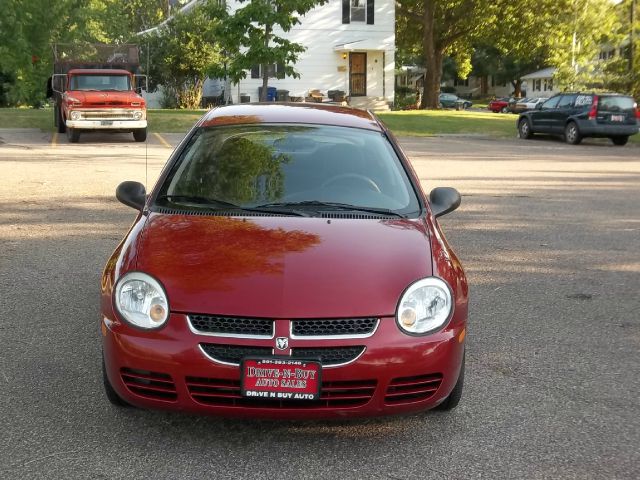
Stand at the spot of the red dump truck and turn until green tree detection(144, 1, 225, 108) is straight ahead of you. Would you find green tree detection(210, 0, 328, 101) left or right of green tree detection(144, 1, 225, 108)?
right

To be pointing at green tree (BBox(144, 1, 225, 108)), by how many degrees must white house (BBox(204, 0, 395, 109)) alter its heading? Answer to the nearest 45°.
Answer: approximately 90° to its right

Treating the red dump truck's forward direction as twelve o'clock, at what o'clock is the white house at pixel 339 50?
The white house is roughly at 7 o'clock from the red dump truck.

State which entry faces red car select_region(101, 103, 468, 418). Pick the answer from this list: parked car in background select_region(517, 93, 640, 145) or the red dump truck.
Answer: the red dump truck

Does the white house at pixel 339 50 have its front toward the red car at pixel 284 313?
yes

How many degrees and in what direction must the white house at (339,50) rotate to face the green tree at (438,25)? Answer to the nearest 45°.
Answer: approximately 135° to its left

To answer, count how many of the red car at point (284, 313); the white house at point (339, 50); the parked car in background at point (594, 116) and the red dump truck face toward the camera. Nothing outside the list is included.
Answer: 3

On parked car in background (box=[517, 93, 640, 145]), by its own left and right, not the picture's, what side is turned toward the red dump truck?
left

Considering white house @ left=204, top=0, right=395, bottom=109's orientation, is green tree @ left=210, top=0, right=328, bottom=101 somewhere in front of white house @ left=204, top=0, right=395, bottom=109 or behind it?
in front

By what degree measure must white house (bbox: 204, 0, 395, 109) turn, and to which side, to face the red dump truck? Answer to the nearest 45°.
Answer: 0° — it already faces it

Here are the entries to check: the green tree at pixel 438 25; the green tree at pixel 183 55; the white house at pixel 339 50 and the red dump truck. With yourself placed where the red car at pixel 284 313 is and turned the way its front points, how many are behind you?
4

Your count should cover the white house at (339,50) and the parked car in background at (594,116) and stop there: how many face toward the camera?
1

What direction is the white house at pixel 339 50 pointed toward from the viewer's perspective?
toward the camera

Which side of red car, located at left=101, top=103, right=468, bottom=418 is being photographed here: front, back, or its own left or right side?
front

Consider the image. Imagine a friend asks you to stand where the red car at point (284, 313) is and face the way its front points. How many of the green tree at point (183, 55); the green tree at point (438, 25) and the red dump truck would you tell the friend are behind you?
3

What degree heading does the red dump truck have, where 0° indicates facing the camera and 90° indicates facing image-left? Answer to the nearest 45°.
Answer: approximately 0°

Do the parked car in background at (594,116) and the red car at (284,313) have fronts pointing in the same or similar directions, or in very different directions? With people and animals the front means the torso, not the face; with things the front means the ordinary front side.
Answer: very different directions
